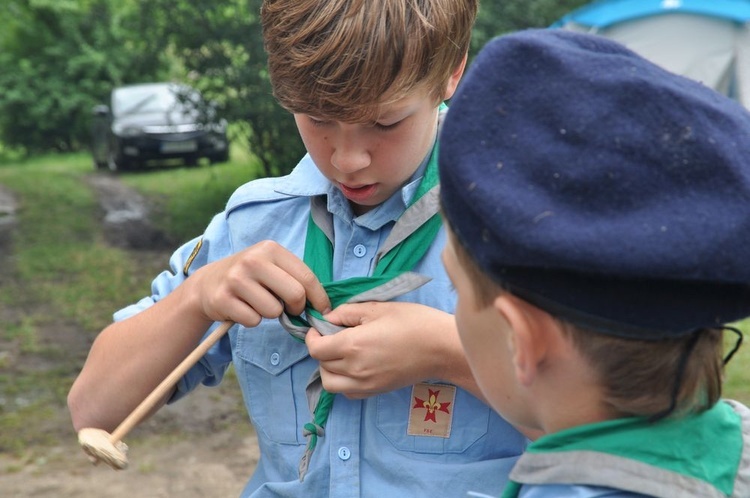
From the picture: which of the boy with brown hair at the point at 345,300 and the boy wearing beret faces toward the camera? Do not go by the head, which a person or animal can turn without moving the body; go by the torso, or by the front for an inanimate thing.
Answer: the boy with brown hair

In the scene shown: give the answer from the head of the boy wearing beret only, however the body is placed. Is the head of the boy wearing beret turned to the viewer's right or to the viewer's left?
to the viewer's left

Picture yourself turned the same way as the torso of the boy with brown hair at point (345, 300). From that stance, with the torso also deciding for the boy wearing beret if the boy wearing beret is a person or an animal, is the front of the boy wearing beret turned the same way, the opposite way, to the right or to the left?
the opposite way

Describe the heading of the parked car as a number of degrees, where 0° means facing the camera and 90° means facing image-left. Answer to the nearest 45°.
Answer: approximately 315°

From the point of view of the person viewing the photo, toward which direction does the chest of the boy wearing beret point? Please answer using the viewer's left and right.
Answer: facing away from the viewer and to the left of the viewer

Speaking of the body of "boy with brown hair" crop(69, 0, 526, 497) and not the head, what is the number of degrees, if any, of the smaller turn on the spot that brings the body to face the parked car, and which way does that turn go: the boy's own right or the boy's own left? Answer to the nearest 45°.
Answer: approximately 180°

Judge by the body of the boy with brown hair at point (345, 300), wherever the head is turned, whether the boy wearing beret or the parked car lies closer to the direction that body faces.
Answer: the boy wearing beret

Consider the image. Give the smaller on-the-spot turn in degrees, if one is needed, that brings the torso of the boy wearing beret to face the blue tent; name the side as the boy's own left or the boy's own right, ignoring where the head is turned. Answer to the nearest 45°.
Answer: approximately 45° to the boy's own right

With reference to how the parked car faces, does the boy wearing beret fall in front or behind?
in front

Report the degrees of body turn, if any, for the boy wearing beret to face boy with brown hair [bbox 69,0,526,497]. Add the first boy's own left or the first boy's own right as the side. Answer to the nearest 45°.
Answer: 0° — they already face them

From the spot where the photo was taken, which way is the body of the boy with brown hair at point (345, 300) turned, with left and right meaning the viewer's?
facing the viewer

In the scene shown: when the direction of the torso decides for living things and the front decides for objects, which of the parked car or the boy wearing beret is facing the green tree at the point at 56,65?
the boy wearing beret

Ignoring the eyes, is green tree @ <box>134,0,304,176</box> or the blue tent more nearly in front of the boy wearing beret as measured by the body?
the green tree

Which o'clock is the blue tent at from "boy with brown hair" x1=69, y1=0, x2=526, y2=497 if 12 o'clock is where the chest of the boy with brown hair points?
The blue tent is roughly at 7 o'clock from the boy with brown hair.

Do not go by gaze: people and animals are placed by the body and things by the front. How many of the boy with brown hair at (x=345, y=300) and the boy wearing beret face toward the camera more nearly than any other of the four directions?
1
